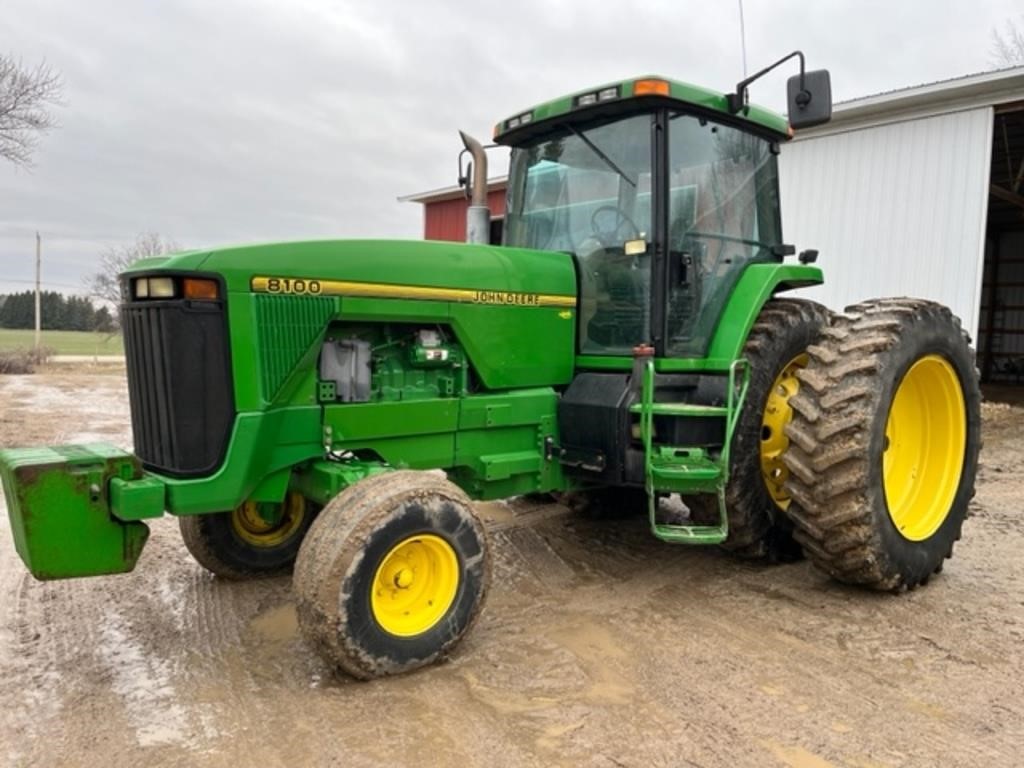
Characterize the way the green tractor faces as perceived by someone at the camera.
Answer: facing the viewer and to the left of the viewer

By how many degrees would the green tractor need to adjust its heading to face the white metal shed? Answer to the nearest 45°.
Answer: approximately 180°
